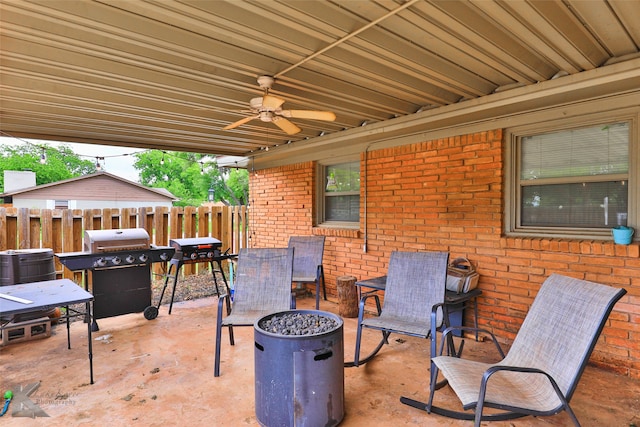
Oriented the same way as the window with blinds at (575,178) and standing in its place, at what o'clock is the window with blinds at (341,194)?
the window with blinds at (341,194) is roughly at 2 o'clock from the window with blinds at (575,178).

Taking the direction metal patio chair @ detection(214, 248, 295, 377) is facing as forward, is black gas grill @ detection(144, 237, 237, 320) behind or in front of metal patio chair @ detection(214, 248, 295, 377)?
behind

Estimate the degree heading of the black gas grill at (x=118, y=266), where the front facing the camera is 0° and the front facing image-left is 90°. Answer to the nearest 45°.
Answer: approximately 0°

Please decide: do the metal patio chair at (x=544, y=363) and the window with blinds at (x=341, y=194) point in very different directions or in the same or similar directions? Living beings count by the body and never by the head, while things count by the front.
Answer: same or similar directions

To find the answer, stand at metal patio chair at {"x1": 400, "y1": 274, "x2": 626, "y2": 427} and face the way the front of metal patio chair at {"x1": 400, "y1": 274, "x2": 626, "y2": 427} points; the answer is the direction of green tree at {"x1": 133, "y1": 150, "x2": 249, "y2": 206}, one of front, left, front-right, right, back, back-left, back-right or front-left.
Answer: right

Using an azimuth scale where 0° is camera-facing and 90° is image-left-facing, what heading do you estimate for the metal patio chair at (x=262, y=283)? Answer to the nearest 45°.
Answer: approximately 0°

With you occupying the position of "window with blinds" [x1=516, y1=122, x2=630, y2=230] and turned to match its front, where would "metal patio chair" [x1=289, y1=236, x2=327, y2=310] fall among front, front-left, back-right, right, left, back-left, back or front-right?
front-right

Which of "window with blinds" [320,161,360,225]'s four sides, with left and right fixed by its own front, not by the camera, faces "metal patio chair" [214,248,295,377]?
front

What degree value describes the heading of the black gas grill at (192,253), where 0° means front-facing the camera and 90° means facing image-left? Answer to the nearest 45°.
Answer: approximately 315°

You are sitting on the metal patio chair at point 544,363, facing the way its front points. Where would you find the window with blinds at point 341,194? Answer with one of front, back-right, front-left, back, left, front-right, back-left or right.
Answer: right

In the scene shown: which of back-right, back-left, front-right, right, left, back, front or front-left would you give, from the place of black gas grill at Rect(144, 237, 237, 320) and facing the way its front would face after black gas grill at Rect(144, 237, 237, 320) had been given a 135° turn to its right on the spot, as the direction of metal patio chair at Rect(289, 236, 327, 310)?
back

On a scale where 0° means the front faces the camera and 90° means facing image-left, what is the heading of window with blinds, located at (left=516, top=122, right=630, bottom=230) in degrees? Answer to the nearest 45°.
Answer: approximately 45°

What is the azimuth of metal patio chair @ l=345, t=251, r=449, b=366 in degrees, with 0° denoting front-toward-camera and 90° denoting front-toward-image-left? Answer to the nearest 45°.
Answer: approximately 45°

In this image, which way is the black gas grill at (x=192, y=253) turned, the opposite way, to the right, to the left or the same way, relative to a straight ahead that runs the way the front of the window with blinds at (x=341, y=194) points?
to the left

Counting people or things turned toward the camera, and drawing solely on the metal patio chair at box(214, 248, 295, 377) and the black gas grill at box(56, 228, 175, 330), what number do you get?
2
